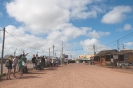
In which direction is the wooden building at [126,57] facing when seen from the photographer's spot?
facing the viewer and to the left of the viewer
